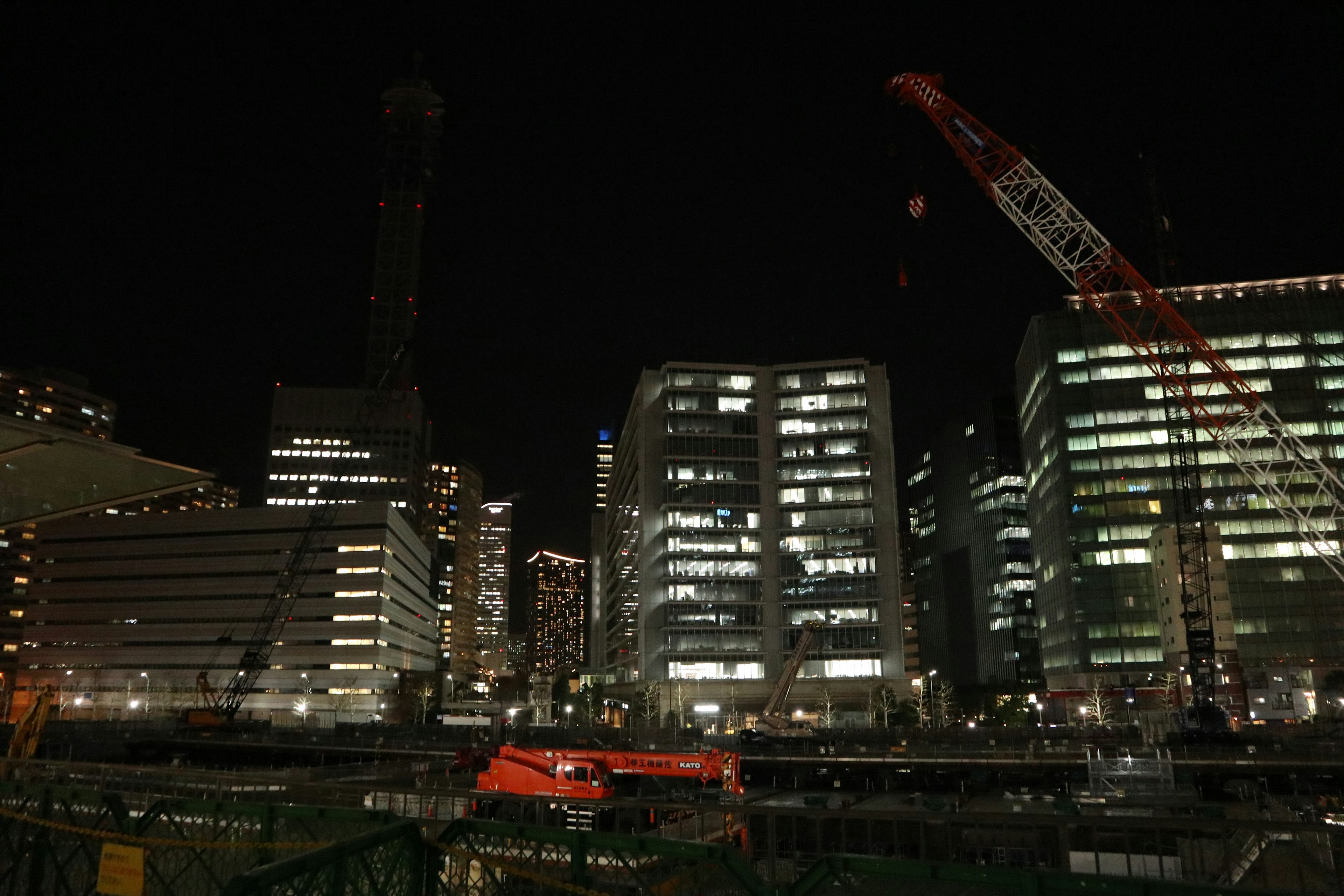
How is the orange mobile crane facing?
to the viewer's right

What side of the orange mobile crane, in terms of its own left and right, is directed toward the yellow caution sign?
right

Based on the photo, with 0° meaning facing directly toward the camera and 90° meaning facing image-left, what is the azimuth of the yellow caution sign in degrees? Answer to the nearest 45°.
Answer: approximately 0°

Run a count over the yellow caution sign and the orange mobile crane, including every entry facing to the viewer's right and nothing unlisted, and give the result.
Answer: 1

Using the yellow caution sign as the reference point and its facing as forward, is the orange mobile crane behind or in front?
behind

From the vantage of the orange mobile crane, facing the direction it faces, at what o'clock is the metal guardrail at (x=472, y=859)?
The metal guardrail is roughly at 3 o'clock from the orange mobile crane.
